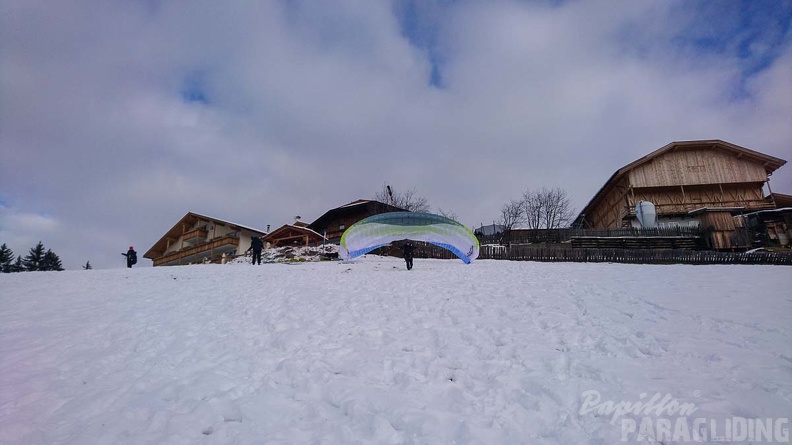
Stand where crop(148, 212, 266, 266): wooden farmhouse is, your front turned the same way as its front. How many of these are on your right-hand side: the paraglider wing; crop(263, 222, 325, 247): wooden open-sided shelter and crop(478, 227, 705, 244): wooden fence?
0

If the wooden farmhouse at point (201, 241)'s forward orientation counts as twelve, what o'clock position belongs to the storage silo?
The storage silo is roughly at 9 o'clock from the wooden farmhouse.

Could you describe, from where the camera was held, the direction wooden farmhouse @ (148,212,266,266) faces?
facing the viewer and to the left of the viewer

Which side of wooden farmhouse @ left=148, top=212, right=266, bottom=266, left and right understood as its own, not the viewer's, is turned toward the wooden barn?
left

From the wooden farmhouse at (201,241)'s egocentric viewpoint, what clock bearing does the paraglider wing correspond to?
The paraglider wing is roughly at 10 o'clock from the wooden farmhouse.

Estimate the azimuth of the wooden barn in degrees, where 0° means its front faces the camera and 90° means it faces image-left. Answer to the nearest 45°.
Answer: approximately 0°

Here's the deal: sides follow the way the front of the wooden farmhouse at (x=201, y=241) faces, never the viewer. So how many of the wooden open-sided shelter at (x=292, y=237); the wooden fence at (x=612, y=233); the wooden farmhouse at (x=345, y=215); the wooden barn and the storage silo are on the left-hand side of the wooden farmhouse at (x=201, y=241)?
5

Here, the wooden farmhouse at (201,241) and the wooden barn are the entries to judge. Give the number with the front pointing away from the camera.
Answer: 0

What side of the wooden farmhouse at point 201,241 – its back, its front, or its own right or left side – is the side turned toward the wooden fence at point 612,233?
left

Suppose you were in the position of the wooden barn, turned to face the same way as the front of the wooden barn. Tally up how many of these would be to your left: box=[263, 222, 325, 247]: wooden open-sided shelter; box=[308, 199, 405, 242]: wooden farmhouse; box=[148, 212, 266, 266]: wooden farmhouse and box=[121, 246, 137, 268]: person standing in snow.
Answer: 0

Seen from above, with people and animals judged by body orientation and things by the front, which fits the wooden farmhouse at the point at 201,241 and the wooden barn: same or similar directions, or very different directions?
same or similar directions
